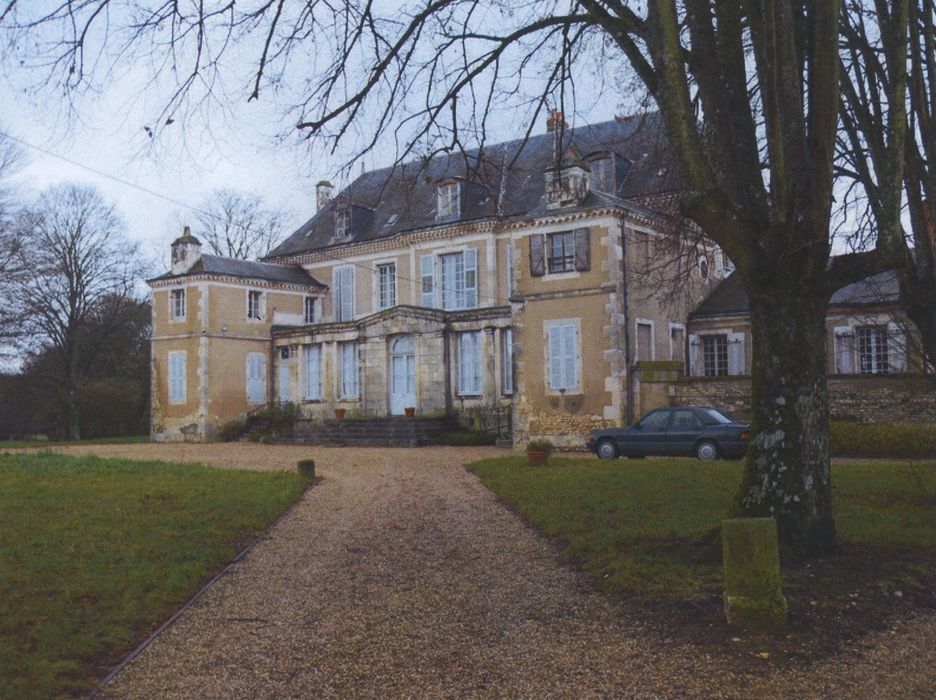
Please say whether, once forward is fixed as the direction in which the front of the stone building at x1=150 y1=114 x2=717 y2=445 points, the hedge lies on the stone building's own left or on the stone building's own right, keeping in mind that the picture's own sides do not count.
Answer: on the stone building's own left

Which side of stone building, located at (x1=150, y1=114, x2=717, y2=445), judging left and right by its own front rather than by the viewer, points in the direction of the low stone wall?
left

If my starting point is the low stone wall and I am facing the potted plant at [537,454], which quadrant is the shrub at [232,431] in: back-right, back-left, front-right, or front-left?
front-right

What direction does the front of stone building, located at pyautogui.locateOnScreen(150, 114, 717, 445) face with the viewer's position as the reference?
facing the viewer and to the left of the viewer

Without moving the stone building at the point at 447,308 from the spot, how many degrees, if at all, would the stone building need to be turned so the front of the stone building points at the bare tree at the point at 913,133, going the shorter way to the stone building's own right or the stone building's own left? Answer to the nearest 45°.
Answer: approximately 45° to the stone building's own left

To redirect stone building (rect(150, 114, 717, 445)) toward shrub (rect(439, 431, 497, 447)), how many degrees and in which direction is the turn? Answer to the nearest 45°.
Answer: approximately 45° to its left
